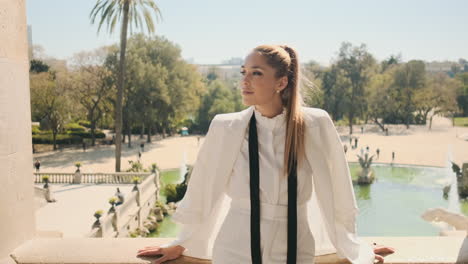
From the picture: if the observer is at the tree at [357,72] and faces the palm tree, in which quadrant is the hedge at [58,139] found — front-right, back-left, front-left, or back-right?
front-right

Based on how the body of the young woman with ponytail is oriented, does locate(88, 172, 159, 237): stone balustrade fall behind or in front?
behind

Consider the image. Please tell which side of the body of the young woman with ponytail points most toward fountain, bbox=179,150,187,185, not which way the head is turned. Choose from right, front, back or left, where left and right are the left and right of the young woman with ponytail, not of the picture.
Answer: back

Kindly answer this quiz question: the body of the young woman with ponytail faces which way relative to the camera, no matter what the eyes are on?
toward the camera

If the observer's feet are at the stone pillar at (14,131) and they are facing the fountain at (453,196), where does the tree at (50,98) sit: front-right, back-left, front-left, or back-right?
front-left

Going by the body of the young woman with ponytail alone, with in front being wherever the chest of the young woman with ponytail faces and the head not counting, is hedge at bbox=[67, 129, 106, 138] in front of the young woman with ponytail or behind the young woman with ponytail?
behind

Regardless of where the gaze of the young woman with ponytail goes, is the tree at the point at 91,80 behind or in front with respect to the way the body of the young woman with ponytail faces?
behind

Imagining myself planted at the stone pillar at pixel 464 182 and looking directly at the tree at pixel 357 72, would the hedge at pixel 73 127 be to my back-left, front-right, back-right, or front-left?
front-left

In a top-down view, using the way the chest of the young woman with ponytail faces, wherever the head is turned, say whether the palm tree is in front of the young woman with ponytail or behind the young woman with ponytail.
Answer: behind

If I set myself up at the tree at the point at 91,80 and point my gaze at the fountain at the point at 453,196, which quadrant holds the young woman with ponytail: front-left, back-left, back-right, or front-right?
front-right

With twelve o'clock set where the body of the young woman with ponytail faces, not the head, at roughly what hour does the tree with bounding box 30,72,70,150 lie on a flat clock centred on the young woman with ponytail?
The tree is roughly at 5 o'clock from the young woman with ponytail.

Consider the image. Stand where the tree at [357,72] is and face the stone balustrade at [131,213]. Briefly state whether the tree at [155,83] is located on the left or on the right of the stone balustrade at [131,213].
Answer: right

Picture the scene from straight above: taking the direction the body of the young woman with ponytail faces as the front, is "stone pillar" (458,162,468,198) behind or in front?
behind
